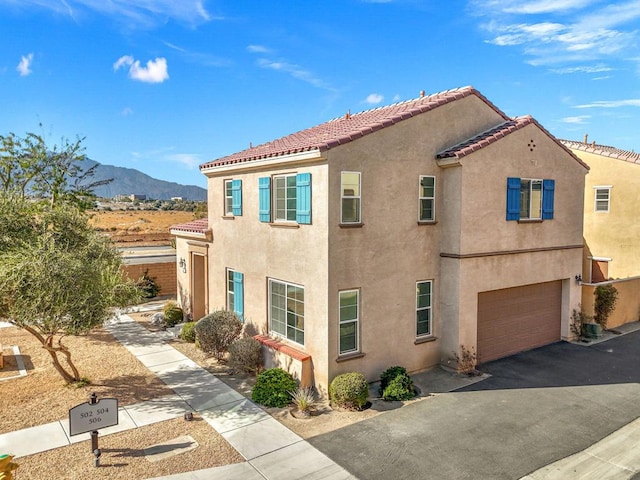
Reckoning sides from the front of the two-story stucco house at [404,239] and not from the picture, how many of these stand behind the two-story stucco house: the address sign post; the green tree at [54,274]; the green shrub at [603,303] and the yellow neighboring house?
2

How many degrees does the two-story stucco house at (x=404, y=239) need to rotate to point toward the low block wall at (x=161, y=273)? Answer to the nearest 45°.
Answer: approximately 90° to its right

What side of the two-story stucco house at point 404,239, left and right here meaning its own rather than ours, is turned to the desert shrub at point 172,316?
right
